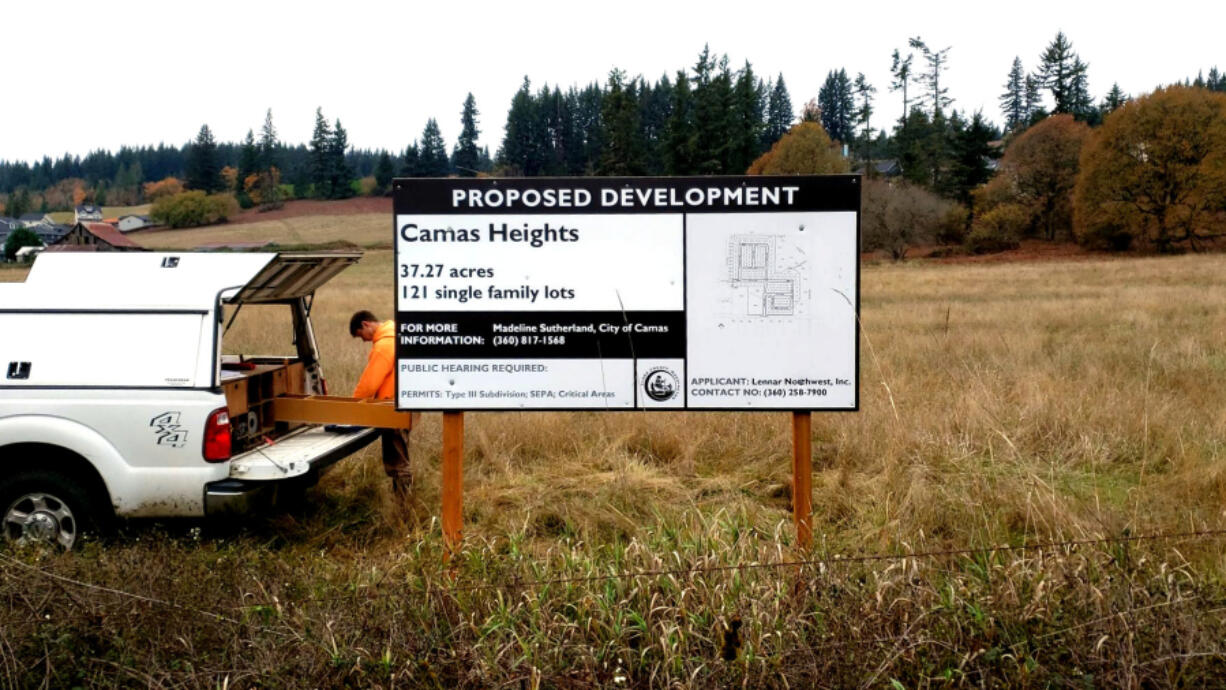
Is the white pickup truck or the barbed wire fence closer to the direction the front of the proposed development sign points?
the barbed wire fence

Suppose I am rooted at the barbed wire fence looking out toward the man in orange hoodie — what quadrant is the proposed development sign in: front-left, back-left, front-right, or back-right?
front-right

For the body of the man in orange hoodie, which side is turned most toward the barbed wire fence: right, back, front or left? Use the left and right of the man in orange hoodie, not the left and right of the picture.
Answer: left

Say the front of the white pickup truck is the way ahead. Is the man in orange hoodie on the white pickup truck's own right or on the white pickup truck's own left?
on the white pickup truck's own right

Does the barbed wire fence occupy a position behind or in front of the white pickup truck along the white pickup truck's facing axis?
behind

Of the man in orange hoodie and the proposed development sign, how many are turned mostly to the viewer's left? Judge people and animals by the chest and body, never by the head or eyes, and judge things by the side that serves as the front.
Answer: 1

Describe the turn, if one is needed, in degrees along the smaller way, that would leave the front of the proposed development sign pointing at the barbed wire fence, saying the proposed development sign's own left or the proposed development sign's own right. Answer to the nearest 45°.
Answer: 0° — it already faces it

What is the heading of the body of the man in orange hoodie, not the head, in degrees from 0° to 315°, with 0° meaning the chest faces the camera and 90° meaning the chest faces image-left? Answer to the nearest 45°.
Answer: approximately 90°

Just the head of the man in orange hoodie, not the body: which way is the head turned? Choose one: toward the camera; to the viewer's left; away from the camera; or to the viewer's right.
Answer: to the viewer's left

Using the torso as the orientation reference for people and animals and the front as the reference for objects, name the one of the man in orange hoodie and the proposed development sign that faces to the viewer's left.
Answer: the man in orange hoodie

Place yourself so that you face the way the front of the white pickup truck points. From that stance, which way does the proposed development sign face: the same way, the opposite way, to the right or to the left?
to the left

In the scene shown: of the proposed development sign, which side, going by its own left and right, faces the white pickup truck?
right

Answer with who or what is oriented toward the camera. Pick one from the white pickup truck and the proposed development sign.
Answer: the proposed development sign

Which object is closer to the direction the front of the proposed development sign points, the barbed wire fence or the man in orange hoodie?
the barbed wire fence

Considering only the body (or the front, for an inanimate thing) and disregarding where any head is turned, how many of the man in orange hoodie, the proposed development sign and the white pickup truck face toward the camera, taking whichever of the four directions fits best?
1

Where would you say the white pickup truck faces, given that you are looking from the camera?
facing away from the viewer and to the left of the viewer

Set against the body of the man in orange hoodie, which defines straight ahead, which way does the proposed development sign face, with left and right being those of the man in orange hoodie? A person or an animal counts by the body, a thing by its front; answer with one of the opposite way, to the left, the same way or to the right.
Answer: to the left

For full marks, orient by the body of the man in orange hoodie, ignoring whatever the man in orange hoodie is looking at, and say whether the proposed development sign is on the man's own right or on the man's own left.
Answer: on the man's own left
